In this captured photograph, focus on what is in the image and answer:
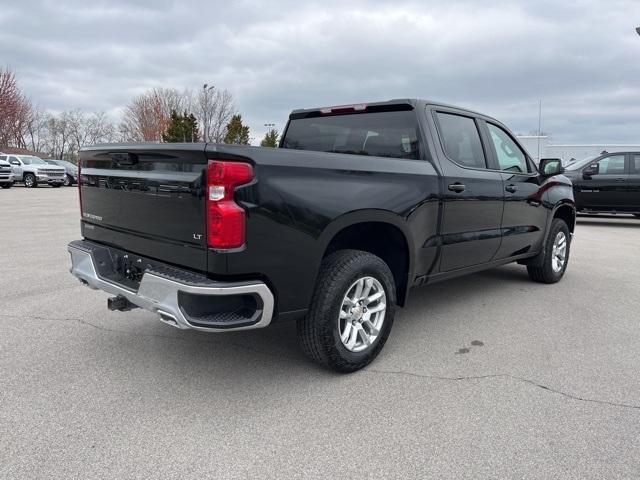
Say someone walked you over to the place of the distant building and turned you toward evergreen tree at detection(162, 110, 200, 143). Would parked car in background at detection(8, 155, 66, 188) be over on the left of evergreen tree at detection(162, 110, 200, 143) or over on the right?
left

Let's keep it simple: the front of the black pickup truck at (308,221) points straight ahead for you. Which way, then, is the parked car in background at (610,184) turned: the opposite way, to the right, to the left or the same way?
to the left

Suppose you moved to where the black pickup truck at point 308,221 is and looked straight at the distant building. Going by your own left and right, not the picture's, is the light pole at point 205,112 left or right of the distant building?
left

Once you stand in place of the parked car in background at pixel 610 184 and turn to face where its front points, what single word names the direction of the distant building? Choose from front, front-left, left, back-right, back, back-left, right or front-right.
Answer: right

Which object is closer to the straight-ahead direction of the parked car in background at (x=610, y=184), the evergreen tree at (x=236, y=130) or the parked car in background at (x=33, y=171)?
the parked car in background

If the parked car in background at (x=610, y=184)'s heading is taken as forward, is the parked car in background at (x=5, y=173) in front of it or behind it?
in front

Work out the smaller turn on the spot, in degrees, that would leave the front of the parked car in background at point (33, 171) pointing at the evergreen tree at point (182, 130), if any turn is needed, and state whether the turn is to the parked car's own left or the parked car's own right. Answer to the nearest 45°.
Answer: approximately 90° to the parked car's own left

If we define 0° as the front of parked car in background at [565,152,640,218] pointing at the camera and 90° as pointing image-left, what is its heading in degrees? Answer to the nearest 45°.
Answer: approximately 90°

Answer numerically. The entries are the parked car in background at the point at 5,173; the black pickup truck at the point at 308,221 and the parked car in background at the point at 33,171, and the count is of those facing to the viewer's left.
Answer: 0

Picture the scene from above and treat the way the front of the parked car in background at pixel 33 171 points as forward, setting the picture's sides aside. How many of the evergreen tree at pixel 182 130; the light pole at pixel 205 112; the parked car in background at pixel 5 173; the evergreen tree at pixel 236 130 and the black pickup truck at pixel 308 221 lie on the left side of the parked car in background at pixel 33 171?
3

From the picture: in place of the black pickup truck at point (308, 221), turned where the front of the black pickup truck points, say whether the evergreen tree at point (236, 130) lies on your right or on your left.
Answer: on your left

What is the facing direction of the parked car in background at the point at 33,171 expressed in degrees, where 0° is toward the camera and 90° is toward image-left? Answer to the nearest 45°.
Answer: approximately 315°

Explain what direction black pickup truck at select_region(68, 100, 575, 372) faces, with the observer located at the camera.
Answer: facing away from the viewer and to the right of the viewer

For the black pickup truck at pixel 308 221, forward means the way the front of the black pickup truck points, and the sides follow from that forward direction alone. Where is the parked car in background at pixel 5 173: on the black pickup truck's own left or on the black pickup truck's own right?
on the black pickup truck's own left

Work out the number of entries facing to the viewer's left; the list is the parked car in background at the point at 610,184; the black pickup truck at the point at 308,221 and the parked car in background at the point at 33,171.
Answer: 1

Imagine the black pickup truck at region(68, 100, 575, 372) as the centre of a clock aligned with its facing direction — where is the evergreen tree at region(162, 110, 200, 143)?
The evergreen tree is roughly at 10 o'clock from the black pickup truck.

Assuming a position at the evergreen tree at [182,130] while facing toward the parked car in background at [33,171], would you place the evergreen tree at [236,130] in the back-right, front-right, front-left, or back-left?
back-left
